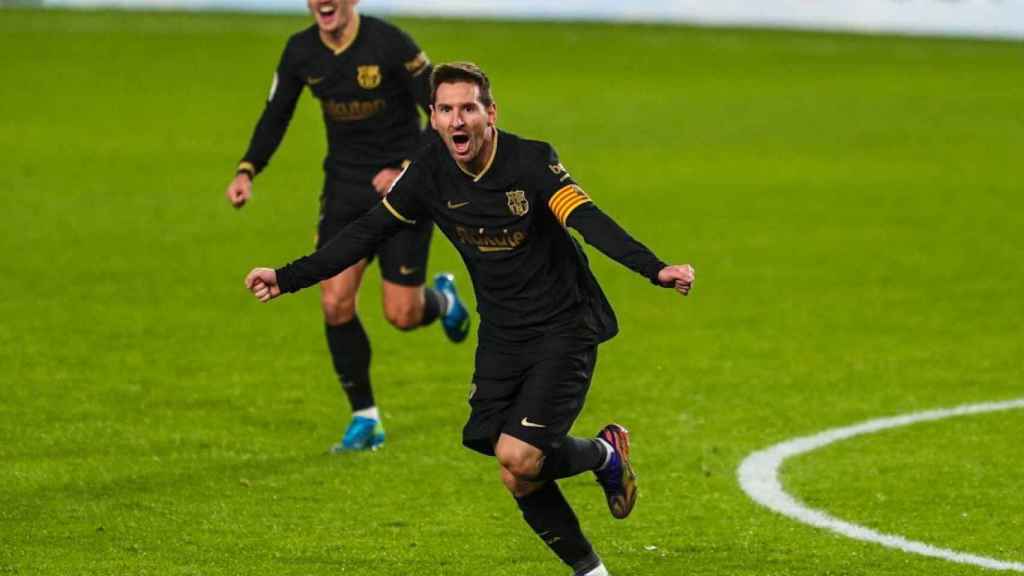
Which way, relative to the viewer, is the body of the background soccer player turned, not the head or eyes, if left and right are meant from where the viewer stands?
facing the viewer and to the left of the viewer

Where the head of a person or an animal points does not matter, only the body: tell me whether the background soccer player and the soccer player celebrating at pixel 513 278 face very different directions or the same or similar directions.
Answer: same or similar directions

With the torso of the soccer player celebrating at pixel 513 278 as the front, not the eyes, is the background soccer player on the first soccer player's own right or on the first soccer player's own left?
on the first soccer player's own right

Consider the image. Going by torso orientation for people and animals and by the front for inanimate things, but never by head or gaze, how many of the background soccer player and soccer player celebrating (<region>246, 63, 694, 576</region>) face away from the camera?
0
